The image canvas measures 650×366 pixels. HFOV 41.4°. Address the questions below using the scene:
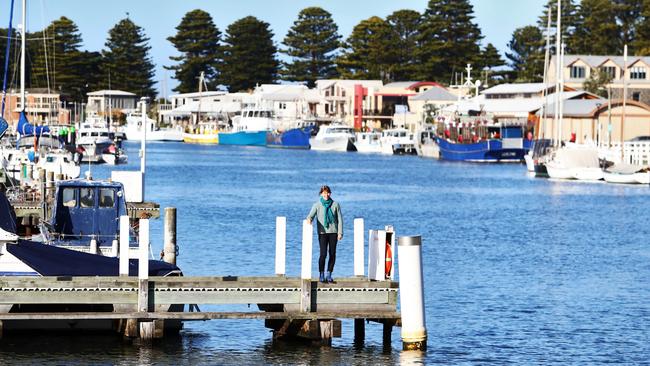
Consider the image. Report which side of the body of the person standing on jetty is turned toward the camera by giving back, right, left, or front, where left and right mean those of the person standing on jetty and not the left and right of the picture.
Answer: front

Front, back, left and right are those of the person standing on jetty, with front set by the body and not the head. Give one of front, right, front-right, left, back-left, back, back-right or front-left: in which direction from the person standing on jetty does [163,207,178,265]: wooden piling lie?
back-right

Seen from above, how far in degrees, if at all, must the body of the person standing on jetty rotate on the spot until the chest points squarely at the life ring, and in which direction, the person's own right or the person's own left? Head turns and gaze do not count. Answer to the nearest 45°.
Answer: approximately 45° to the person's own left
